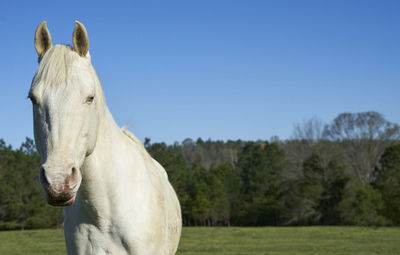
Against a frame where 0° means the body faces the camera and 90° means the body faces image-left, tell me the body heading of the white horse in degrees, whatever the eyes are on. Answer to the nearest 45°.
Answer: approximately 45°

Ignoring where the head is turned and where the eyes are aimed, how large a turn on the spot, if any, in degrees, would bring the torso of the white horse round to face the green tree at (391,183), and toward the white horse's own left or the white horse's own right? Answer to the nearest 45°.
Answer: approximately 180°
